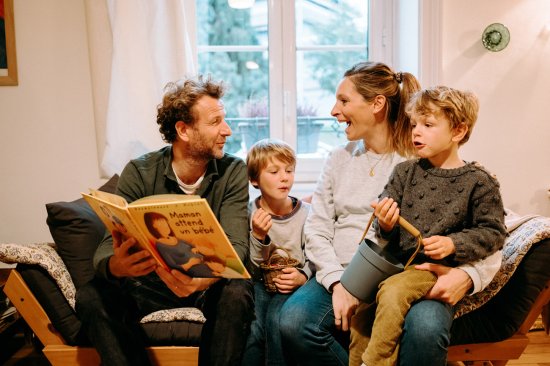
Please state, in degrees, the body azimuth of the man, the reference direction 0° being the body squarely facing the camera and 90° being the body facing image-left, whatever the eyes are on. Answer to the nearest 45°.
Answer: approximately 0°

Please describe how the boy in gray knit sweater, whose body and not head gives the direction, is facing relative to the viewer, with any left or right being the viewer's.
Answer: facing the viewer and to the left of the viewer

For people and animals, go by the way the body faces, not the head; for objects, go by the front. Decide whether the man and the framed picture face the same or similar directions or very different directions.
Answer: same or similar directions

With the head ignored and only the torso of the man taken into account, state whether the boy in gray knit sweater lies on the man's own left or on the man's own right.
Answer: on the man's own left

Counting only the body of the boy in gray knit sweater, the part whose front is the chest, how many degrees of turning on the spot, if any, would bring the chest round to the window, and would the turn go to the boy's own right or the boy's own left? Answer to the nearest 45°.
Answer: approximately 90° to the boy's own right

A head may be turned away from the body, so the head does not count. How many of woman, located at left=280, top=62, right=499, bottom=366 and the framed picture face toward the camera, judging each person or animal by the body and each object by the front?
2

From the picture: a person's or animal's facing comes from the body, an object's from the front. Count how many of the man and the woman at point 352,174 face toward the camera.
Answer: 2

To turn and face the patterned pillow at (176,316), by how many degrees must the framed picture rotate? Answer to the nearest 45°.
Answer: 0° — it already faces it

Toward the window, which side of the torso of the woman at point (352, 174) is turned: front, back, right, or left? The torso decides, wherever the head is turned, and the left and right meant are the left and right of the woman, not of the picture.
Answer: back

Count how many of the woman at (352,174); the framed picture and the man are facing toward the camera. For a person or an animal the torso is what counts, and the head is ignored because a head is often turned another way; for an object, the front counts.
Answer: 3

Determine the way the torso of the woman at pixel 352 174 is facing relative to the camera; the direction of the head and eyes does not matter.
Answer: toward the camera

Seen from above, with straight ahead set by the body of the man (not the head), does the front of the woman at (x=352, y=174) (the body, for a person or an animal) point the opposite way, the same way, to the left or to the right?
the same way

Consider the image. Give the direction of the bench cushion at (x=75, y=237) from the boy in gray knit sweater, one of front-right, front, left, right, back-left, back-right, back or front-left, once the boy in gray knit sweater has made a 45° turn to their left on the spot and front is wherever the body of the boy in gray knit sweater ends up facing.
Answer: right

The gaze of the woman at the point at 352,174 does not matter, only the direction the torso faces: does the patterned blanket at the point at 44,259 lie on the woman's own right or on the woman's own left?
on the woman's own right
